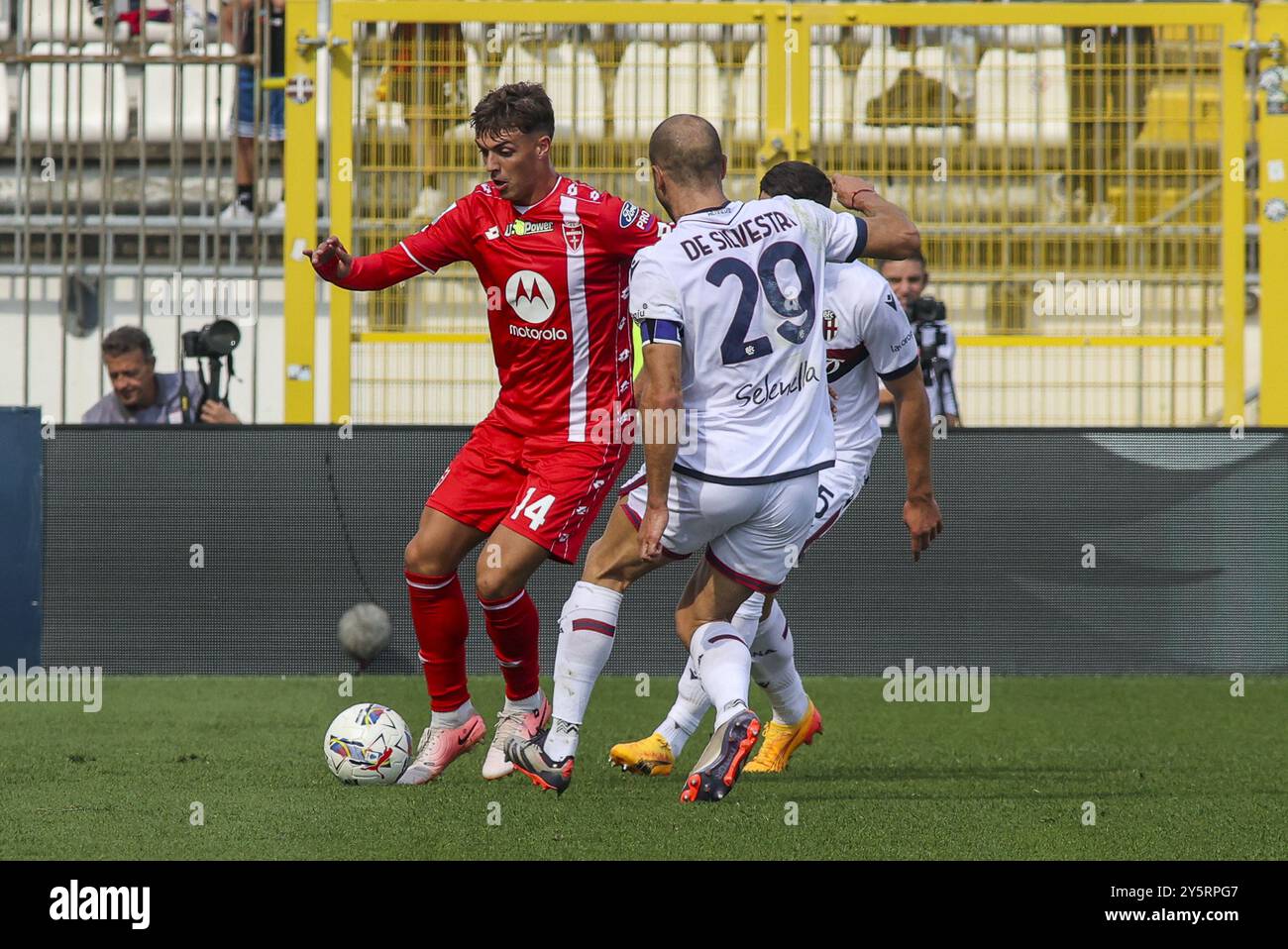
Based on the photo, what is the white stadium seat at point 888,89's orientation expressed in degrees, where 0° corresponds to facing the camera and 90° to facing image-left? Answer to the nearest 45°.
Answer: approximately 0°

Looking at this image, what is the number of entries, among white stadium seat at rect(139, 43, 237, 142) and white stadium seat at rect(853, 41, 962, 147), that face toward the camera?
2

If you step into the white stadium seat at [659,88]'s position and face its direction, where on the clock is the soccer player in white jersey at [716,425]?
The soccer player in white jersey is roughly at 12 o'clock from the white stadium seat.

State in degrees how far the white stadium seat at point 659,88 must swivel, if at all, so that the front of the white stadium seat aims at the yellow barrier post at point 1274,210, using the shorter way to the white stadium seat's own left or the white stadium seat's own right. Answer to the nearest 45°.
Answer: approximately 90° to the white stadium seat's own left

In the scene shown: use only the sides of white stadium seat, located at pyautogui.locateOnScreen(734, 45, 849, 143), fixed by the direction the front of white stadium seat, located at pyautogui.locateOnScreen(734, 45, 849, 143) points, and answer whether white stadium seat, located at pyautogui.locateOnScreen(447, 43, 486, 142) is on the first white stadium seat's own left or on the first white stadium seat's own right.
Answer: on the first white stadium seat's own right

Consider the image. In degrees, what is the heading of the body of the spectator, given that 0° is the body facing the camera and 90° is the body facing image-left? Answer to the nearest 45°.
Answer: approximately 45°

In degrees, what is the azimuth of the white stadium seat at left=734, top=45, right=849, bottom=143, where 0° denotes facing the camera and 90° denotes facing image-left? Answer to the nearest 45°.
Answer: approximately 0°
